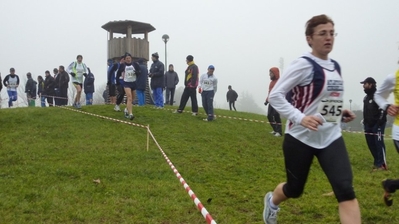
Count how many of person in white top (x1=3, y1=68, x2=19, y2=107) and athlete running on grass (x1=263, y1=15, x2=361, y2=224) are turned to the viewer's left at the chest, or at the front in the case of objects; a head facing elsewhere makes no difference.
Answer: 0

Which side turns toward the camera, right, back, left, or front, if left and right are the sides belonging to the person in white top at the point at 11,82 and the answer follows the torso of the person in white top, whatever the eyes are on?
front

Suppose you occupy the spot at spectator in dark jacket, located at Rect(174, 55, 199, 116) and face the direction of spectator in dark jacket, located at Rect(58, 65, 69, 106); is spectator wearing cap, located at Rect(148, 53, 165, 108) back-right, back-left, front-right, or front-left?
front-right

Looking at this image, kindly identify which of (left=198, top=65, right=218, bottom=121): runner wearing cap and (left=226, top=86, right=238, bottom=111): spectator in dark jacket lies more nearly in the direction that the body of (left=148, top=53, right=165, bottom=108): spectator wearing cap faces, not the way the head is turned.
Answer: the runner wearing cap

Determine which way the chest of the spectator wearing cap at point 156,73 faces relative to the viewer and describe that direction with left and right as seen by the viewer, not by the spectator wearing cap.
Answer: facing the viewer and to the left of the viewer

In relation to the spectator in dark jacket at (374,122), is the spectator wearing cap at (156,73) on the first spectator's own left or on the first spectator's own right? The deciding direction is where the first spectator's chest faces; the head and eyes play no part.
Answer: on the first spectator's own right

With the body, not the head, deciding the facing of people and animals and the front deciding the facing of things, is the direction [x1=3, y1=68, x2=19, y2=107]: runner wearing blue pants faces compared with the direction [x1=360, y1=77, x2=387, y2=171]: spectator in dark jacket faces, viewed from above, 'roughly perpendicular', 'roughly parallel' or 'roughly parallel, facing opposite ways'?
roughly perpendicular

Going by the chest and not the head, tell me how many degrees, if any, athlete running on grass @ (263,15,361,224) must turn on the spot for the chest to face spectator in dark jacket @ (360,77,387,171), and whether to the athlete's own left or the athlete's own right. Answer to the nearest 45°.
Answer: approximately 135° to the athlete's own left

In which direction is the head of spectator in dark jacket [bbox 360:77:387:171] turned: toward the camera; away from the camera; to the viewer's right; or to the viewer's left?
to the viewer's left
